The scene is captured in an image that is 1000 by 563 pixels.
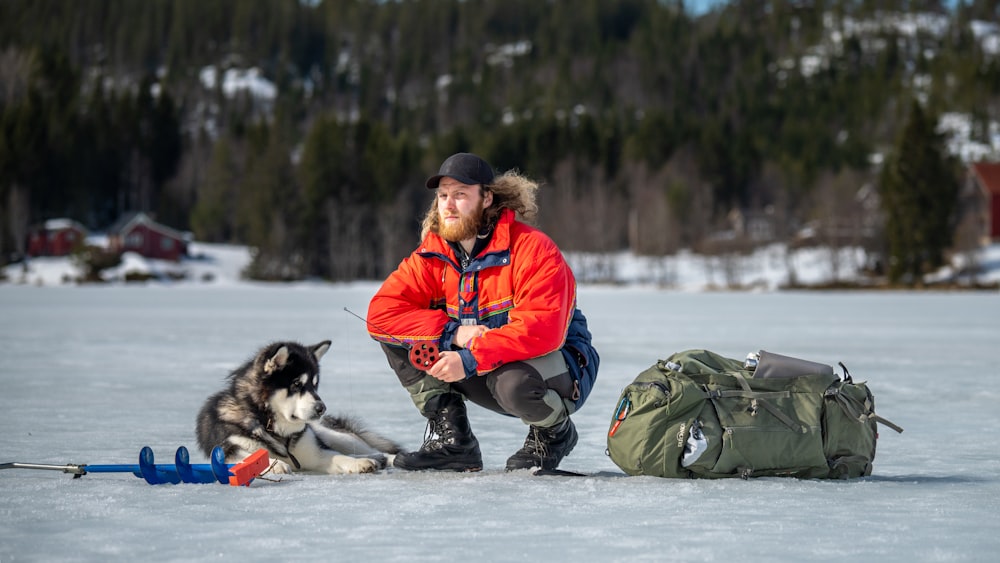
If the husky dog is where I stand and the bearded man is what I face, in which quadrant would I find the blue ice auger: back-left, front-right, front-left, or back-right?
back-right

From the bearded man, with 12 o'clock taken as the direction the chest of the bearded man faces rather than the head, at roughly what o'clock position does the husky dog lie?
The husky dog is roughly at 2 o'clock from the bearded man.

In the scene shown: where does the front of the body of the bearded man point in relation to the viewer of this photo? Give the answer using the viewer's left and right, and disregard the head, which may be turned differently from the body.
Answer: facing the viewer and to the left of the viewer

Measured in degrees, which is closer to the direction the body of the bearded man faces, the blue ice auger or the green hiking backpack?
the blue ice auger

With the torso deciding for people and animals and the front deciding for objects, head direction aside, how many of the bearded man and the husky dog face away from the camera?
0

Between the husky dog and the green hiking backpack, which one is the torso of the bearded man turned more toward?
the husky dog

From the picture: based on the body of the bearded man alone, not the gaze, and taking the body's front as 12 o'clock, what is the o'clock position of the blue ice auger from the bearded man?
The blue ice auger is roughly at 1 o'clock from the bearded man.
